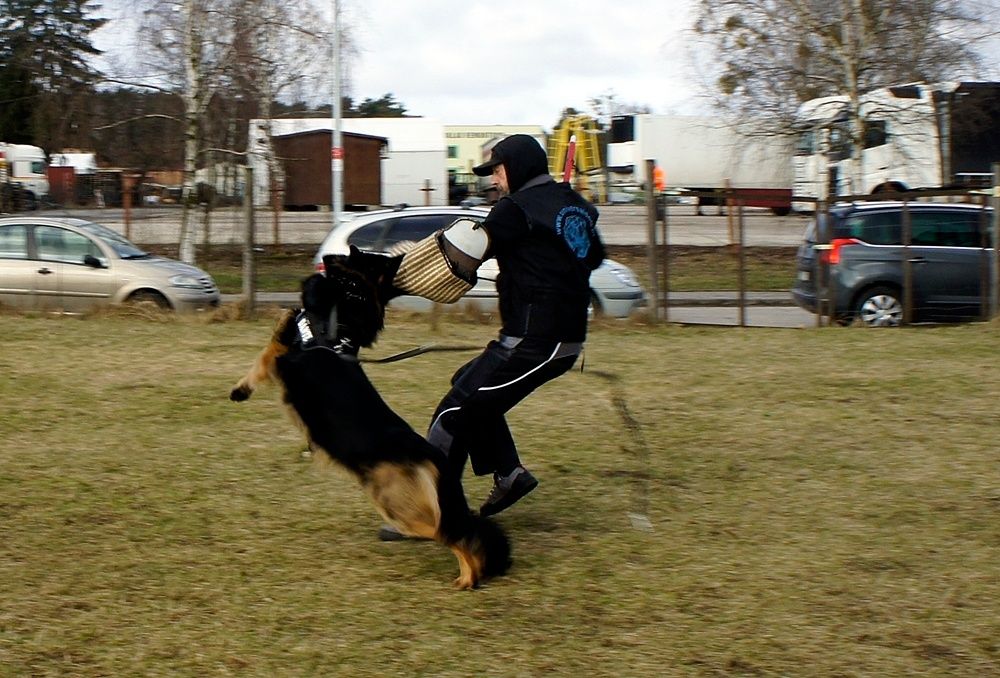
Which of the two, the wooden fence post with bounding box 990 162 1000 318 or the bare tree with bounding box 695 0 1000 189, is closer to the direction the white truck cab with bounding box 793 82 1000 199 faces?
the bare tree

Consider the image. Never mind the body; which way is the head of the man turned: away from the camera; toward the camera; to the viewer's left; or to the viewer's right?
to the viewer's left

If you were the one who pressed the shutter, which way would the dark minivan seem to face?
facing to the right of the viewer

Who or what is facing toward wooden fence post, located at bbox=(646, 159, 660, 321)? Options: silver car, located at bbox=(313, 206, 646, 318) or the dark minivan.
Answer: the silver car

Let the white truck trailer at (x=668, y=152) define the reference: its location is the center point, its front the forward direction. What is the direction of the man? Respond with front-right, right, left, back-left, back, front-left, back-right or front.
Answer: front-left

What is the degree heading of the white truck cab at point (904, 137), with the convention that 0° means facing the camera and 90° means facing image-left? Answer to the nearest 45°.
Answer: approximately 45°

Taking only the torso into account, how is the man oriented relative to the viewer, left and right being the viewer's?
facing away from the viewer and to the left of the viewer

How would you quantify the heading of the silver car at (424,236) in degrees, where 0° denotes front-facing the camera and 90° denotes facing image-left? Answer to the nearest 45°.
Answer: approximately 270°

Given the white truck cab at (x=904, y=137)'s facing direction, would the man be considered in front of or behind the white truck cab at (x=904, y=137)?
in front

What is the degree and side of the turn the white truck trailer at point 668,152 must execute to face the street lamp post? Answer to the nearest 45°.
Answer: approximately 45° to its left

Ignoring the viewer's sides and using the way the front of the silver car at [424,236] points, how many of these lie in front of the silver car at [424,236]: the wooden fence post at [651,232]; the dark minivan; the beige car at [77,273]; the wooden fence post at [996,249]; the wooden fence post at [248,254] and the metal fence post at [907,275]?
4

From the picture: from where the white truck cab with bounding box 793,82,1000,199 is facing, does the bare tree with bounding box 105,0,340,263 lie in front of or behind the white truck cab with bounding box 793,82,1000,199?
in front

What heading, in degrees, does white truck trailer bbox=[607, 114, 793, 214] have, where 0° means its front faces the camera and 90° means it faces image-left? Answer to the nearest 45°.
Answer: approximately 45°

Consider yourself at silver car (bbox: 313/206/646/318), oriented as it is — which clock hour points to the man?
The man is roughly at 3 o'clock from the silver car.

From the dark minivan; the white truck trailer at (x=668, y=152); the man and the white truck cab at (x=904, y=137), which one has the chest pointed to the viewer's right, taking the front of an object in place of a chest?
the dark minivan
